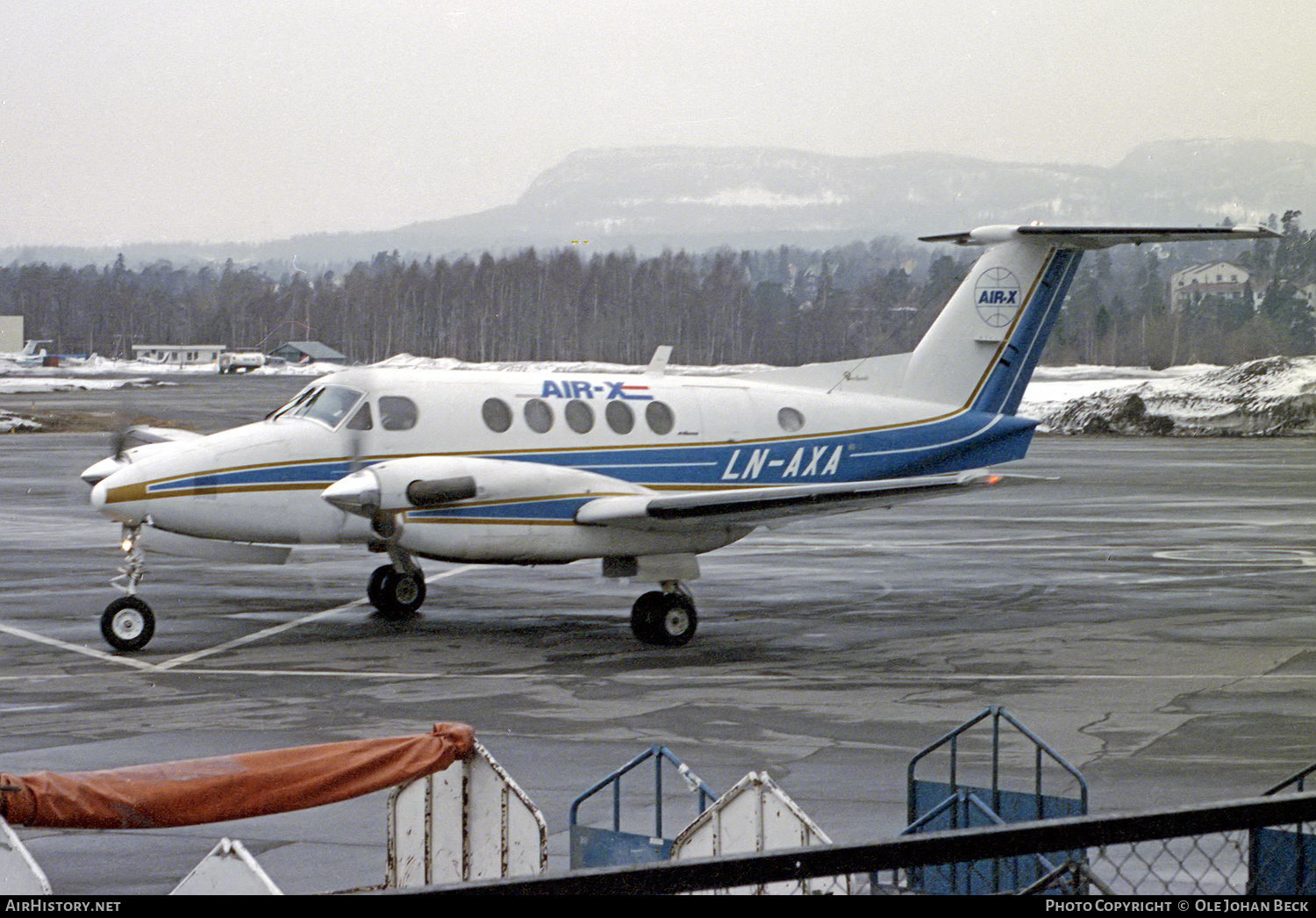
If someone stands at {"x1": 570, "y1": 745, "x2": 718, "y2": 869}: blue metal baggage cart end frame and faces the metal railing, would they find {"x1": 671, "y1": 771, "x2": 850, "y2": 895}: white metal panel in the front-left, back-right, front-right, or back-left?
front-left

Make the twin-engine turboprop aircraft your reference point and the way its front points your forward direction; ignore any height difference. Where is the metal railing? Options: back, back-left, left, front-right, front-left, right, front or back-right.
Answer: front-left

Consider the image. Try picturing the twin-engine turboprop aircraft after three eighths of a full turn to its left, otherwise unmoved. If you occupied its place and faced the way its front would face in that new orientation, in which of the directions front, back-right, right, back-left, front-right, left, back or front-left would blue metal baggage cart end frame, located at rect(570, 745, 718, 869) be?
right

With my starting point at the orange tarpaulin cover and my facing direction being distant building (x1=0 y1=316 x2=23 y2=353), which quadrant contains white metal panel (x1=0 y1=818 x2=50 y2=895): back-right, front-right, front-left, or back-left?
back-left

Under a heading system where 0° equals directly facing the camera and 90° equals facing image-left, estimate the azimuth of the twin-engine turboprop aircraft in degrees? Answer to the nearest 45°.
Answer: approximately 45°

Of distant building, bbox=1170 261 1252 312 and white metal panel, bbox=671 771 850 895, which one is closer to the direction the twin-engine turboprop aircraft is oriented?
the white metal panel

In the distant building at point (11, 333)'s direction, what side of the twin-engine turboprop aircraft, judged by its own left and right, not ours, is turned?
right

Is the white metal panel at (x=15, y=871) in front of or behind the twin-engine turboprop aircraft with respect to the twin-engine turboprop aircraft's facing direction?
in front

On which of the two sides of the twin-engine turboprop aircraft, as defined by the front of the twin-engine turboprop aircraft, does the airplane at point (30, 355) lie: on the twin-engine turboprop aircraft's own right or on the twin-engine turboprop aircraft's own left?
on the twin-engine turboprop aircraft's own right

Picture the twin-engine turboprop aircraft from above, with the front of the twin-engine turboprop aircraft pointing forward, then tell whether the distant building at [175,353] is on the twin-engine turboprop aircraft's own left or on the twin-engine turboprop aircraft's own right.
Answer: on the twin-engine turboprop aircraft's own right

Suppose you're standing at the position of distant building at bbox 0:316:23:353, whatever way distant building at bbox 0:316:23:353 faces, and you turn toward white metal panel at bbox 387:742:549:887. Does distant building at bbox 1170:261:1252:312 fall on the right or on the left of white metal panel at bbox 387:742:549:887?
left

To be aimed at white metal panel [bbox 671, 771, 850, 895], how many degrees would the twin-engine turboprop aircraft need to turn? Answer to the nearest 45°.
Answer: approximately 45° to its left
